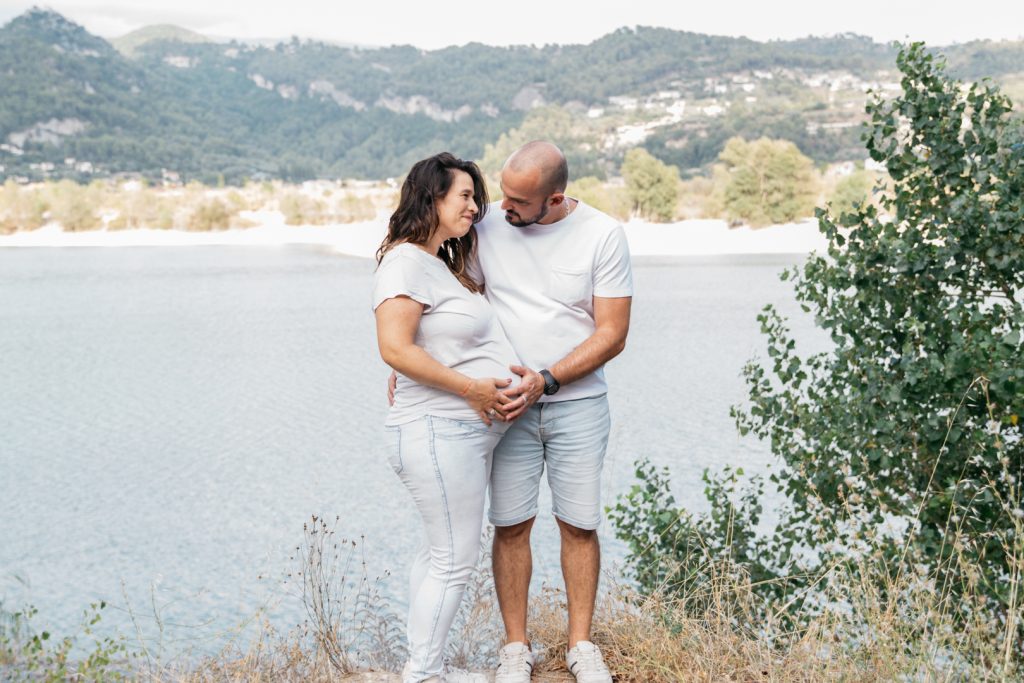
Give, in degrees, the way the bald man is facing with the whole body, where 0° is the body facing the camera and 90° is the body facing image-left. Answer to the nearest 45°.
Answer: approximately 0°

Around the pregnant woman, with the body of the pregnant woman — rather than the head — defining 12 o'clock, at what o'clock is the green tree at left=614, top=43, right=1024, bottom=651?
The green tree is roughly at 11 o'clock from the pregnant woman.

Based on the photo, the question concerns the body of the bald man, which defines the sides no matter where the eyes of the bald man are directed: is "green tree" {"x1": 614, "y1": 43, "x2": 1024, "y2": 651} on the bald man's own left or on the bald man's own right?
on the bald man's own left

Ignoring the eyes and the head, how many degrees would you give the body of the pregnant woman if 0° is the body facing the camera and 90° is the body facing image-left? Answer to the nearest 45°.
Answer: approximately 270°
